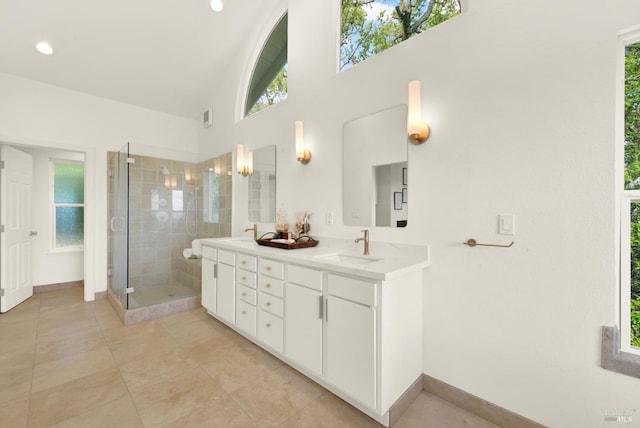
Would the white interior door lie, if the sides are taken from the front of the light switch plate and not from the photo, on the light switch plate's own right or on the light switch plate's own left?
on the light switch plate's own right

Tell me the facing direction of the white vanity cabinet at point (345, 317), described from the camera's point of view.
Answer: facing the viewer and to the left of the viewer

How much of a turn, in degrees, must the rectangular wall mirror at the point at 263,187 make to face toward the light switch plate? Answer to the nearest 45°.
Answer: approximately 90° to its left

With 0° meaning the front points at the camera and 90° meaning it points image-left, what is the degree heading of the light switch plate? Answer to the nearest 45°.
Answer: approximately 0°

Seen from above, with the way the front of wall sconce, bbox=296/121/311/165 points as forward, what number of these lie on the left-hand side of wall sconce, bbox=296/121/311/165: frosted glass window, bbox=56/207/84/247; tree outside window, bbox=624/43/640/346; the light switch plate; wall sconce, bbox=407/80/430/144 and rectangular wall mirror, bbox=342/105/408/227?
4

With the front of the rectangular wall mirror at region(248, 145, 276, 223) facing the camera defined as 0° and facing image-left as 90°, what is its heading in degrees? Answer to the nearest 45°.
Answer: approximately 45°

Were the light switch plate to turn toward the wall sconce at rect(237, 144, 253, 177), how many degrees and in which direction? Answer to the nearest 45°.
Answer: approximately 90° to its right

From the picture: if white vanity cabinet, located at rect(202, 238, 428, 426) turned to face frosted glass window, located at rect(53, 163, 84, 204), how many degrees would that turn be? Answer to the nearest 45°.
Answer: approximately 90° to its right
